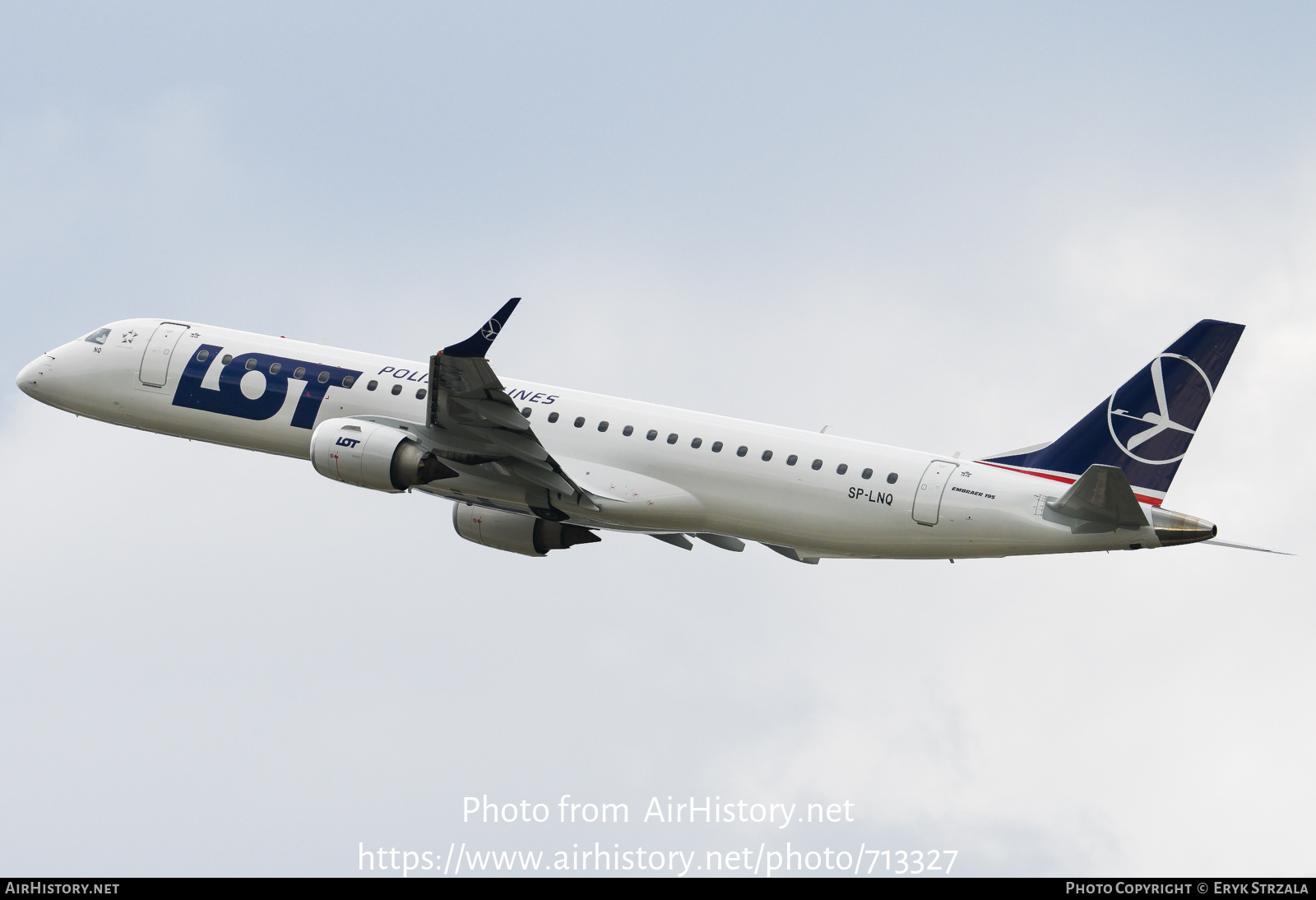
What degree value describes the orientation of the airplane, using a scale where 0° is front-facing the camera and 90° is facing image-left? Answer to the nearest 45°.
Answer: approximately 90°
